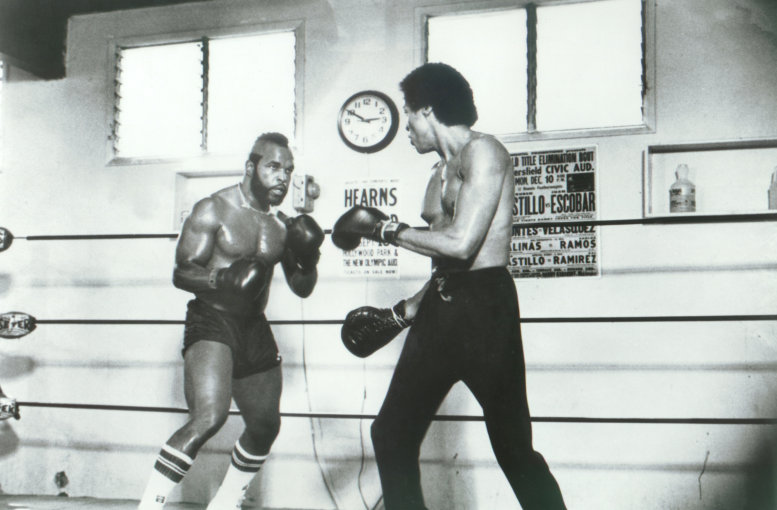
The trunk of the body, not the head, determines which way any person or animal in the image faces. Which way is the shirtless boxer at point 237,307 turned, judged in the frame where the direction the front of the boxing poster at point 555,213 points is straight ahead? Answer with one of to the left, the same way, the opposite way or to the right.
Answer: to the left

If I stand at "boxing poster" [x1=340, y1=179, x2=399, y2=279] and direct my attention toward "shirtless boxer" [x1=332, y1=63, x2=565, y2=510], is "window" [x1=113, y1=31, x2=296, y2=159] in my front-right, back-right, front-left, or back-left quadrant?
back-right

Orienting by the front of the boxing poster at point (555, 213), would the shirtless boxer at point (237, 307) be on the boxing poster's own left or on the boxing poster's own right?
on the boxing poster's own right

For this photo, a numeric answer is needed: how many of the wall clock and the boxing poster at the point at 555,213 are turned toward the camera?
2

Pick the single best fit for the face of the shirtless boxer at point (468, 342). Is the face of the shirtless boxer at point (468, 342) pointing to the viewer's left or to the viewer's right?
to the viewer's left

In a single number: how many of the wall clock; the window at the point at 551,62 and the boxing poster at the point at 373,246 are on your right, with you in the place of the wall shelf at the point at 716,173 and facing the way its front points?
3

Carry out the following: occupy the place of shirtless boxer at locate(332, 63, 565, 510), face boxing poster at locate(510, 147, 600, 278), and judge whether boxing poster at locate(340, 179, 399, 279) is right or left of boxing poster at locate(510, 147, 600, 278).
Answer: left
